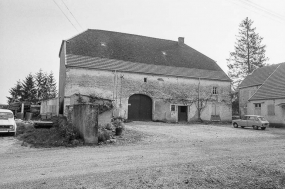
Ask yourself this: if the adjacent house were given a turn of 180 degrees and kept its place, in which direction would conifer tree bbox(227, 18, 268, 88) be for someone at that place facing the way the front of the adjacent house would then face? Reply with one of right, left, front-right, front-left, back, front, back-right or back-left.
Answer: front-left

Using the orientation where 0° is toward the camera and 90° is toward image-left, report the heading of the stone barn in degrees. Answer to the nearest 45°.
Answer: approximately 0°

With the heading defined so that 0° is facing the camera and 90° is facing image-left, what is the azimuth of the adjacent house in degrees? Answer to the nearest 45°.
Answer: approximately 45°
